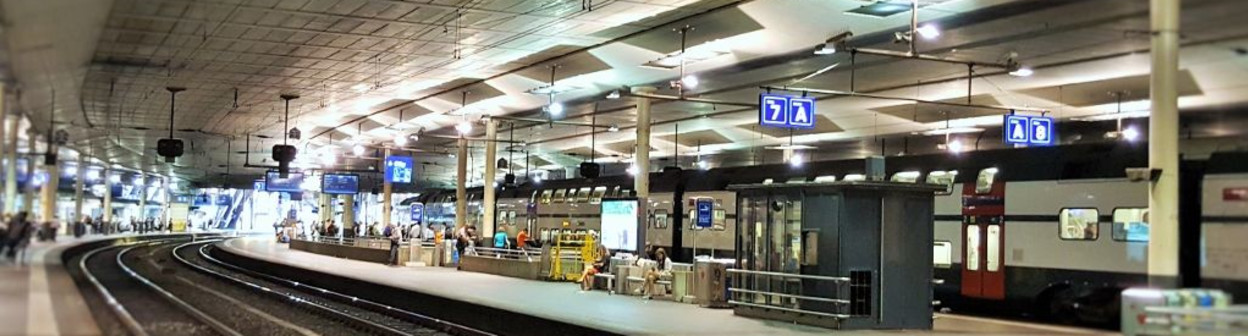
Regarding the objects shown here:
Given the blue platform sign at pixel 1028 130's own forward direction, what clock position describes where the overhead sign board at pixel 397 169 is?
The overhead sign board is roughly at 4 o'clock from the blue platform sign.

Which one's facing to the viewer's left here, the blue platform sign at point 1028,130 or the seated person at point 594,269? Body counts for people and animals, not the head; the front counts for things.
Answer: the seated person

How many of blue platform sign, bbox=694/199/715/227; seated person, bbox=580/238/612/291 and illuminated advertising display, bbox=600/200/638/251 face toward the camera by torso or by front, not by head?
2

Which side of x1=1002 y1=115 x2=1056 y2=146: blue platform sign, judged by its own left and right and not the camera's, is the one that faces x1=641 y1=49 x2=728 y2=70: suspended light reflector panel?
right

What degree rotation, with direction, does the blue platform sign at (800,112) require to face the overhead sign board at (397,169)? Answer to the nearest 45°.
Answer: approximately 135° to its right

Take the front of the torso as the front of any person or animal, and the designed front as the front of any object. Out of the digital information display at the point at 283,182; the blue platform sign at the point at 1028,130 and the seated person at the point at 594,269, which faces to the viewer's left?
the seated person
